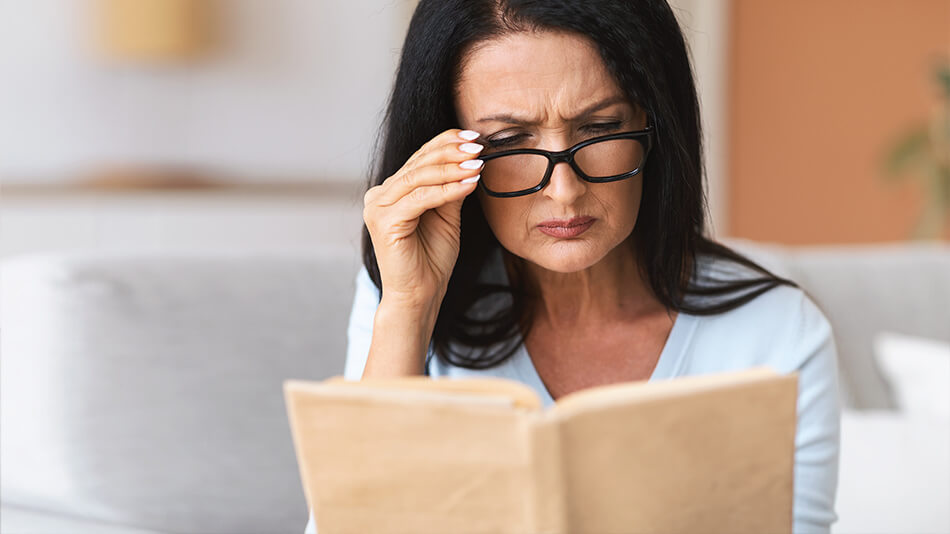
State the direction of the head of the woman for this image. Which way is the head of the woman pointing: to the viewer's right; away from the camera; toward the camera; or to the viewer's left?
toward the camera

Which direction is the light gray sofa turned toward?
toward the camera

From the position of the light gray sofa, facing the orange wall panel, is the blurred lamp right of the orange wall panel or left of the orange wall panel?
left

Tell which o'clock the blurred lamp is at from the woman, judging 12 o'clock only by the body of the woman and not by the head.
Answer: The blurred lamp is roughly at 5 o'clock from the woman.

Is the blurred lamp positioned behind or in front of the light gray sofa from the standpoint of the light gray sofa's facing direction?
behind

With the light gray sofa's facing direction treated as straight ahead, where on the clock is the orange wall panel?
The orange wall panel is roughly at 7 o'clock from the light gray sofa.

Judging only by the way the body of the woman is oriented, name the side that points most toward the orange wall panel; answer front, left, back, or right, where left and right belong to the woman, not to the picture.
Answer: back

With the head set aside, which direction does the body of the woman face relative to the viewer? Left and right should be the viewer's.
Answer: facing the viewer
